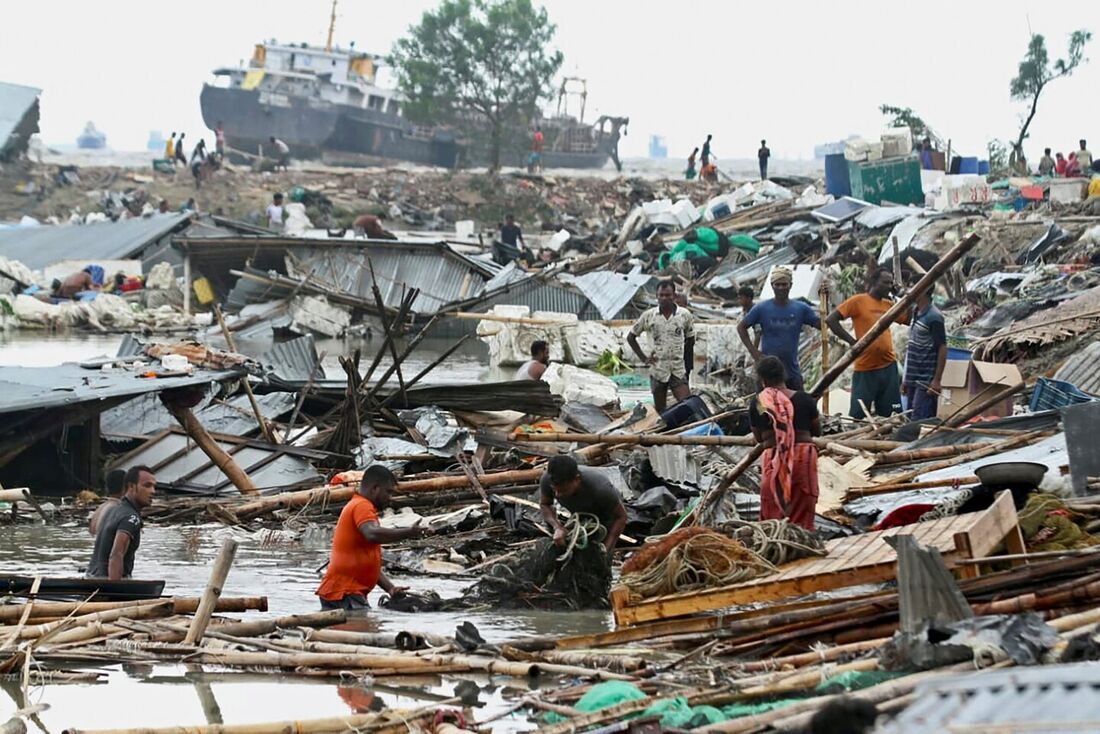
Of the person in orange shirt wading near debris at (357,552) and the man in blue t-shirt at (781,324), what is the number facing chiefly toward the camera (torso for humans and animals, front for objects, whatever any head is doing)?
1

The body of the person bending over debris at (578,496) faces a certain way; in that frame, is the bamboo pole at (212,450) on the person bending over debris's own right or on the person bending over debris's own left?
on the person bending over debris's own right

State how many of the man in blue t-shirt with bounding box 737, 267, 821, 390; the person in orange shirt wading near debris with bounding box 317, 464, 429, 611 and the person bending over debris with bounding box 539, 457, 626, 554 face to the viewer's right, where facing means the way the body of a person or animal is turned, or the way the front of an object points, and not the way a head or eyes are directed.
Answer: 1

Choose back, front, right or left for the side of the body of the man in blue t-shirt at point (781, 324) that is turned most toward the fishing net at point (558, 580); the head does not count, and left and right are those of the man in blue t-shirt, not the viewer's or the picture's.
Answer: front

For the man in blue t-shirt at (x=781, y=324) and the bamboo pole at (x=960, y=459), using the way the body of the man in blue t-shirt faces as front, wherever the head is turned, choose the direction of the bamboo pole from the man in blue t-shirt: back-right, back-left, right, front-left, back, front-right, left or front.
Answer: front-left

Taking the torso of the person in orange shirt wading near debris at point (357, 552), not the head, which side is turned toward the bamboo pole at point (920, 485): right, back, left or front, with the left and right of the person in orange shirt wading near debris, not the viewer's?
front

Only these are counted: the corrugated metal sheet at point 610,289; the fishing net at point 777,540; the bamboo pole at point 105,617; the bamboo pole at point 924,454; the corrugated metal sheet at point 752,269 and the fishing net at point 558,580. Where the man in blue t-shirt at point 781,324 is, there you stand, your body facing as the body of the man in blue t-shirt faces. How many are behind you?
2

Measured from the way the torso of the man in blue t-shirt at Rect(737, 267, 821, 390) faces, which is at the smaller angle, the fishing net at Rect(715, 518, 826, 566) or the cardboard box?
the fishing net

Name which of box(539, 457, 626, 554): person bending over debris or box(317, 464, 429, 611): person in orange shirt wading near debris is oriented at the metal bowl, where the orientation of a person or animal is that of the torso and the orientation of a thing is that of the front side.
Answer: box(317, 464, 429, 611): person in orange shirt wading near debris

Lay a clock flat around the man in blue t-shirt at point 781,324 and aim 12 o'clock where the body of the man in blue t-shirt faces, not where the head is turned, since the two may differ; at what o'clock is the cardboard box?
The cardboard box is roughly at 8 o'clock from the man in blue t-shirt.

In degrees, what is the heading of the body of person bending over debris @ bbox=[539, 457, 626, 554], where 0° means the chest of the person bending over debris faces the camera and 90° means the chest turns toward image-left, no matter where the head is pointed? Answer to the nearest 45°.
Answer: approximately 45°

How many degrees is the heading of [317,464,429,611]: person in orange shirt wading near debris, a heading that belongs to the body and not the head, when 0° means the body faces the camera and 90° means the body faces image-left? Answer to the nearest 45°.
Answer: approximately 270°

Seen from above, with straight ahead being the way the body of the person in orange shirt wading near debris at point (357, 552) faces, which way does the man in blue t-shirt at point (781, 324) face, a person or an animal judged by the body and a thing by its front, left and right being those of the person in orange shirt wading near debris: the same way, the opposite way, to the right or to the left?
to the right

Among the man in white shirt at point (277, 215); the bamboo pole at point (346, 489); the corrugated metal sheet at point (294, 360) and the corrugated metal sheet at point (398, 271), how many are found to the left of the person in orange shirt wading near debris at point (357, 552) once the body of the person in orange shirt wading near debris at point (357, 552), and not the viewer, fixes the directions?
4

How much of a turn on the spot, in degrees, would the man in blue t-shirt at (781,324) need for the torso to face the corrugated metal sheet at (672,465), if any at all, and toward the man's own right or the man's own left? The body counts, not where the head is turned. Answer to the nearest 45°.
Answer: approximately 45° to the man's own right
